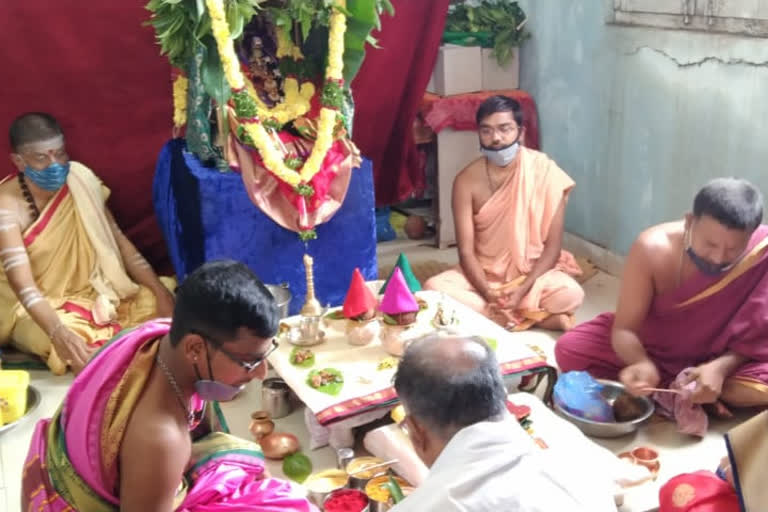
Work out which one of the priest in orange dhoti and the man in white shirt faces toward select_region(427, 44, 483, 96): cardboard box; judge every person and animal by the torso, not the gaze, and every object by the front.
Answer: the man in white shirt

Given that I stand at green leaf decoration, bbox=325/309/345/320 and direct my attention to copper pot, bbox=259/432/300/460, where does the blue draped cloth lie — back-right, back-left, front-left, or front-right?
back-right

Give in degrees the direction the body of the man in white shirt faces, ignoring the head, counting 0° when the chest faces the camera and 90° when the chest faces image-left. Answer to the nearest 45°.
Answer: approximately 180°

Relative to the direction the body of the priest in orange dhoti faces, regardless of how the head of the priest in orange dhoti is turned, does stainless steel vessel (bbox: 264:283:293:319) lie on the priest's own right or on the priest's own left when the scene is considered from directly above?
on the priest's own right

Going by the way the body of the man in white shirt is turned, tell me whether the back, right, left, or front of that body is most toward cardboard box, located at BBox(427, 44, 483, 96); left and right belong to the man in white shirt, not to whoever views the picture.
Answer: front

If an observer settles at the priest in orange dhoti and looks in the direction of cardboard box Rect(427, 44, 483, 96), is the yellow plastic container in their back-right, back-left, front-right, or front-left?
back-left

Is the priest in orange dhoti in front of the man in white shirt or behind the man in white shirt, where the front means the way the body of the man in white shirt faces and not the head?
in front

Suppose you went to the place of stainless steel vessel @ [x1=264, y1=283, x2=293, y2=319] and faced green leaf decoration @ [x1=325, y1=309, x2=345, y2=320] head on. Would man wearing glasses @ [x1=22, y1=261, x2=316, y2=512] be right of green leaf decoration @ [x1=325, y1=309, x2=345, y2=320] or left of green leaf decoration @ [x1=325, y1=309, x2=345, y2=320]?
right

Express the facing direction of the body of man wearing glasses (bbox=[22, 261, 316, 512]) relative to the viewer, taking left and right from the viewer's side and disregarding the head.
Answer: facing to the right of the viewer

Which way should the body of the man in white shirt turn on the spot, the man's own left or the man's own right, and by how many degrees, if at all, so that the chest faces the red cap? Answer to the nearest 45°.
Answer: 0° — they already face it

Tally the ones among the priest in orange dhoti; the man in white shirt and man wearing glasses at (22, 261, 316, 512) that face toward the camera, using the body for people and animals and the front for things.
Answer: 1

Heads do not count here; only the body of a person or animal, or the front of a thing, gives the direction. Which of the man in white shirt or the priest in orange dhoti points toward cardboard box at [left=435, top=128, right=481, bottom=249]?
the man in white shirt

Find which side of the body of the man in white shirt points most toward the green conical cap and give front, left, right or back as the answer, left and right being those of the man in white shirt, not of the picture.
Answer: front

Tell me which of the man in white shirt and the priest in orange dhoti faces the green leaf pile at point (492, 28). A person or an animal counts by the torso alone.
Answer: the man in white shirt

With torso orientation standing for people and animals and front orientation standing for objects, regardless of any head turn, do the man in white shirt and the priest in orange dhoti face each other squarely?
yes

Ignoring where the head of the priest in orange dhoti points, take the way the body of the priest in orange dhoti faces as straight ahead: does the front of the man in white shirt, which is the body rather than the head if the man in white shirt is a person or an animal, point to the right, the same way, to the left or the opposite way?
the opposite way

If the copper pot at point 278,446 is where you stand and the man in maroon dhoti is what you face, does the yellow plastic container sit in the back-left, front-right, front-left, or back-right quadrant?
back-left

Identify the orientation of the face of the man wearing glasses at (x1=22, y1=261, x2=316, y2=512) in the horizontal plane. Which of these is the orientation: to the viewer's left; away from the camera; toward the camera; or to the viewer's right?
to the viewer's right
